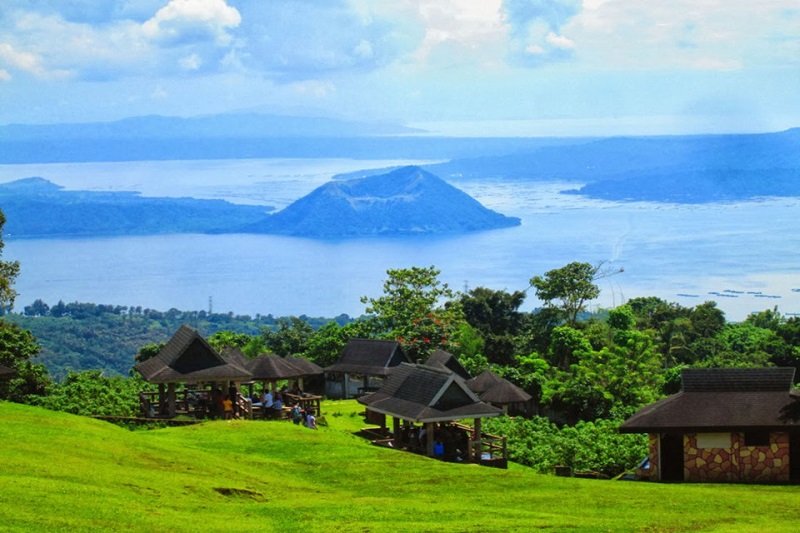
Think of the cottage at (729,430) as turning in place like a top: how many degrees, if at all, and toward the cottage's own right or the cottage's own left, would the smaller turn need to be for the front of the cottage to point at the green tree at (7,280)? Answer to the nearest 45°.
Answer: approximately 90° to the cottage's own right

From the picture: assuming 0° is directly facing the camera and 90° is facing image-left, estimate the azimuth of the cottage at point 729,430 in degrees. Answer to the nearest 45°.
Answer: approximately 0°

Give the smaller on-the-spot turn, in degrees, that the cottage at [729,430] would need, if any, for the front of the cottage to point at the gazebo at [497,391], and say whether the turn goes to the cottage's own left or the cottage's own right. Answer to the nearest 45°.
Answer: approximately 135° to the cottage's own right

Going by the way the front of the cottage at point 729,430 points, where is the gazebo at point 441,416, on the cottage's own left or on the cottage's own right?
on the cottage's own right

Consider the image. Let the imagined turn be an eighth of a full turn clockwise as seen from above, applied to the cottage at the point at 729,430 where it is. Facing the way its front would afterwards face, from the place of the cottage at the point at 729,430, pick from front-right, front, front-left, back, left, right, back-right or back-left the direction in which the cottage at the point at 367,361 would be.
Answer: right

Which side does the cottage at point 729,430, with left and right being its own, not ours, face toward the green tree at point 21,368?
right

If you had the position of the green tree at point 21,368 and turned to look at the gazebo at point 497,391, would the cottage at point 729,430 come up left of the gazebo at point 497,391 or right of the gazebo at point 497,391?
right

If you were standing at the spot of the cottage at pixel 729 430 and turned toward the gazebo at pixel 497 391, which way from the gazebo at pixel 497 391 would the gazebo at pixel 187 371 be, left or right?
left

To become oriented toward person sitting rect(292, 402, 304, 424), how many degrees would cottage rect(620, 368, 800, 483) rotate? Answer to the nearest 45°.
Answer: approximately 90° to its right

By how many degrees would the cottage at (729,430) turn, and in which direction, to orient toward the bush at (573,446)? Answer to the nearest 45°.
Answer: approximately 135° to its right

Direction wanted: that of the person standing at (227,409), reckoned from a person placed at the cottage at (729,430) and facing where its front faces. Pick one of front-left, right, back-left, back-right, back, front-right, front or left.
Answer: right
